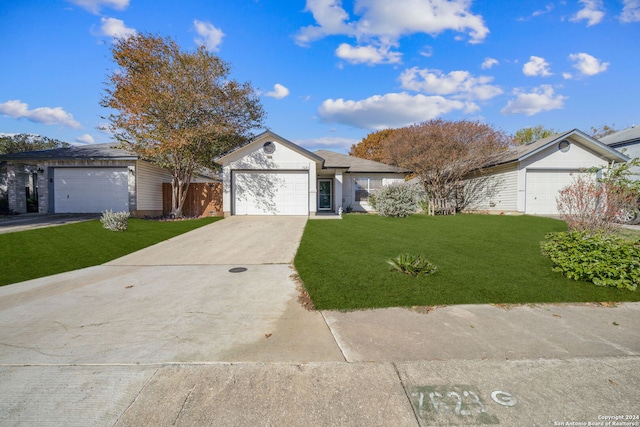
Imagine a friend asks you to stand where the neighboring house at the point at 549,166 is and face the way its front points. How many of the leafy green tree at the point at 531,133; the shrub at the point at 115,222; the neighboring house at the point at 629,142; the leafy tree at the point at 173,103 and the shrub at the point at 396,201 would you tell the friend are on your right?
3

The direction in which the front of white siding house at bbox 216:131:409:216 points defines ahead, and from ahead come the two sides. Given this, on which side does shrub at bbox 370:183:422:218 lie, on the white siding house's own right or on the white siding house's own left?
on the white siding house's own left

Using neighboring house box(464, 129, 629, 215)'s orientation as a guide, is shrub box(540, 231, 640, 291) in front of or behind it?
in front

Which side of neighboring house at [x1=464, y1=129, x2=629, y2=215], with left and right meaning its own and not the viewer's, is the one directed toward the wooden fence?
right

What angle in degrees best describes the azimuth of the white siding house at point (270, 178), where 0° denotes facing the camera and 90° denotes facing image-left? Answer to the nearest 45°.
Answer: approximately 0°

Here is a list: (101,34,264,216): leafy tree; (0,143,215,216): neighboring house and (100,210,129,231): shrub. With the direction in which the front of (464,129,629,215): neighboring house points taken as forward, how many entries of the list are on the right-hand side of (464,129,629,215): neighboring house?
3

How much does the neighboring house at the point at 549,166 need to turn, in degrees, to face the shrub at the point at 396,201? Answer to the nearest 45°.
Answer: approximately 90° to its right

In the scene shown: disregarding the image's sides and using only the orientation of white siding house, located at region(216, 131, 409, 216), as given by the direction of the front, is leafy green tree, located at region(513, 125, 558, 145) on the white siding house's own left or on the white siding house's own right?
on the white siding house's own left

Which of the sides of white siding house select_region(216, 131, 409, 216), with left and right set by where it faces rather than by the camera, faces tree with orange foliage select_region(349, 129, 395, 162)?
back

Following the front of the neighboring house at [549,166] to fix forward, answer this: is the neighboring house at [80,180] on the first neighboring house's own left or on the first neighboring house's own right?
on the first neighboring house's own right

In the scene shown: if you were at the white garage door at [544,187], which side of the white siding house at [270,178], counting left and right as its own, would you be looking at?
left

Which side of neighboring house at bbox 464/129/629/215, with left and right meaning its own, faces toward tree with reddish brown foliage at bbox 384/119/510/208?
right

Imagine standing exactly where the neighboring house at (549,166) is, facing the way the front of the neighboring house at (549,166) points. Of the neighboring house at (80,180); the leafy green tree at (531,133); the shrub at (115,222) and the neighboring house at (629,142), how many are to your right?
2

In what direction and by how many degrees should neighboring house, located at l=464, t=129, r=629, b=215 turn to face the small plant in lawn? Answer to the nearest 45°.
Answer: approximately 45° to its right
